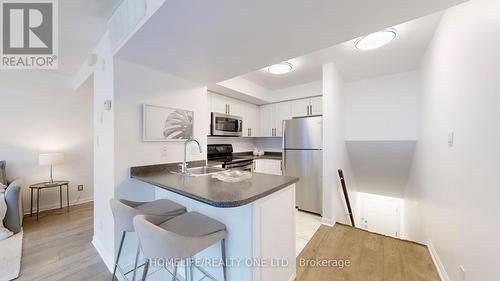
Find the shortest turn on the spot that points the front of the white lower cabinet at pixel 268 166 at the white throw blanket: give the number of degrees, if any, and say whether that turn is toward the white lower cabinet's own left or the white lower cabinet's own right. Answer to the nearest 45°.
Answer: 0° — it already faces it

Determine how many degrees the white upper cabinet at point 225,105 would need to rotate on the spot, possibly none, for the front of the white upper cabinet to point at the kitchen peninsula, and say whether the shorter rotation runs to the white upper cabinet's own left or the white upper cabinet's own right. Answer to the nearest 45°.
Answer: approximately 45° to the white upper cabinet's own right

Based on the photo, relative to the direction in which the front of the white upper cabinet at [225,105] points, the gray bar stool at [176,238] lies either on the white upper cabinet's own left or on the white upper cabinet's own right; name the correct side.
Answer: on the white upper cabinet's own right

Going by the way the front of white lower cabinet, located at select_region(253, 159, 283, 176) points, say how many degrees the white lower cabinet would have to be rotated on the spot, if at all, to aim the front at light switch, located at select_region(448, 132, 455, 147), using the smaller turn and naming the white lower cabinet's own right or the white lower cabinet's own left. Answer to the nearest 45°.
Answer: approximately 90° to the white lower cabinet's own left

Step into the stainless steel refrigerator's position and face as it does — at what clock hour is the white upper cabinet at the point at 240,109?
The white upper cabinet is roughly at 2 o'clock from the stainless steel refrigerator.

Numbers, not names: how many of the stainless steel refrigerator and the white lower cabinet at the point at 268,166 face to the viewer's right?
0

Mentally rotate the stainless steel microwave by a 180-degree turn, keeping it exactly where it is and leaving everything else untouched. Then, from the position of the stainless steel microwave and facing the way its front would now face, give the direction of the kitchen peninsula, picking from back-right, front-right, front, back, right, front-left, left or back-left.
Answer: back-left

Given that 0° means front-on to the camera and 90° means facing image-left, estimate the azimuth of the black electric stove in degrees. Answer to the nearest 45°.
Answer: approximately 315°

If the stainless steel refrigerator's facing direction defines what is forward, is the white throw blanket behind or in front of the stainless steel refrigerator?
in front

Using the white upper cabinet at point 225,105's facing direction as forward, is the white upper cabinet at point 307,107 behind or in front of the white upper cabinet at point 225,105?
in front

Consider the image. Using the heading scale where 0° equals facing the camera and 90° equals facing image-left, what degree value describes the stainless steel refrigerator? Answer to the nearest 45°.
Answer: approximately 45°
